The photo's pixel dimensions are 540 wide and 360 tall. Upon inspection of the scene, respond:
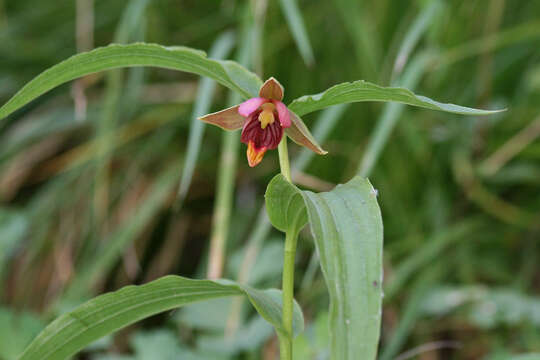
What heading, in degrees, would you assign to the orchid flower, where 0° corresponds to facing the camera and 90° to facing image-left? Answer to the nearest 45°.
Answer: approximately 0°
